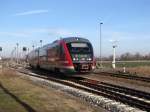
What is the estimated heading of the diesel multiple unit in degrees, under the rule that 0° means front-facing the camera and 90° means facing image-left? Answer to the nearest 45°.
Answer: approximately 315°
